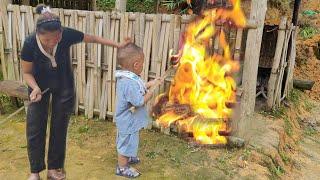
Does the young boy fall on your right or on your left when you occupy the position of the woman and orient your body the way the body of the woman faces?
on your left

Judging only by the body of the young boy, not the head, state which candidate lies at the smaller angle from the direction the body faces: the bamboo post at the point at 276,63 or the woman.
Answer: the bamboo post

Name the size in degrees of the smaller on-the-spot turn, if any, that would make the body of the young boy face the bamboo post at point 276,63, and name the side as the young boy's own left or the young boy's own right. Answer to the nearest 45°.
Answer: approximately 45° to the young boy's own left

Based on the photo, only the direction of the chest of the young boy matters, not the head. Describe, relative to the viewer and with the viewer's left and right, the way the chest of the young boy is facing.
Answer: facing to the right of the viewer

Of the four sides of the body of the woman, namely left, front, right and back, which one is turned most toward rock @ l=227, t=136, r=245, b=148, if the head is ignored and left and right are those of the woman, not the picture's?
left

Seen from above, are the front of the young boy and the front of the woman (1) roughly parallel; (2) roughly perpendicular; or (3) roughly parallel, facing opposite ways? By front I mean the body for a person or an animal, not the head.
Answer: roughly perpendicular

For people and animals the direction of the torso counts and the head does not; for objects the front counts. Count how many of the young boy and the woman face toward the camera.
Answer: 1

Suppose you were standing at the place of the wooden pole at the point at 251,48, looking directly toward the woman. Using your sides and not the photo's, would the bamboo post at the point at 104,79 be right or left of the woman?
right

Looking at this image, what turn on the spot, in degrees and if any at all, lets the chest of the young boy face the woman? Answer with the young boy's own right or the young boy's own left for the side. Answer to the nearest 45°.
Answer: approximately 180°

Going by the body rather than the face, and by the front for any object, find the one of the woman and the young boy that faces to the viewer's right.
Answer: the young boy

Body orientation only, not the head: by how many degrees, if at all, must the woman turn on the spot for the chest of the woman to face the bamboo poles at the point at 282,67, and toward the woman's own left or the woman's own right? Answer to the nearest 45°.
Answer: approximately 135° to the woman's own left

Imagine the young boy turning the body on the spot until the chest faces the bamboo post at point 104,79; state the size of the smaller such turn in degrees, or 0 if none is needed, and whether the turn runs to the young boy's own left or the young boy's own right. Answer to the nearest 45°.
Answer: approximately 90° to the young boy's own left
